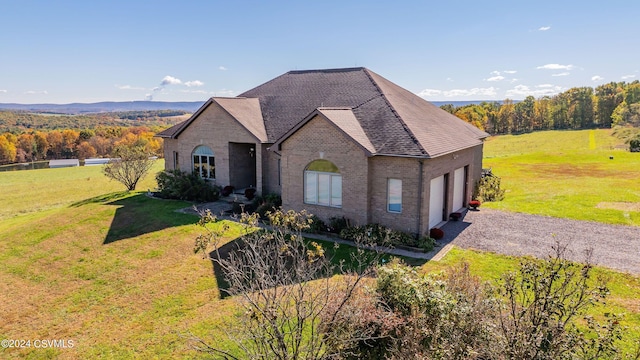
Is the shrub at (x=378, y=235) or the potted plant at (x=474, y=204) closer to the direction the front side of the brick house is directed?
the shrub

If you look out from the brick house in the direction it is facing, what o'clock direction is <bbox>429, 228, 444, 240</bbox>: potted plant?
The potted plant is roughly at 9 o'clock from the brick house.

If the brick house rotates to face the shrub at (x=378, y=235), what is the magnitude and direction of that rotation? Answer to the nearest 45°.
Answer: approximately 45° to its left

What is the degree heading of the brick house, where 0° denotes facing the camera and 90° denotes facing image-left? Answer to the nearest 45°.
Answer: approximately 45°

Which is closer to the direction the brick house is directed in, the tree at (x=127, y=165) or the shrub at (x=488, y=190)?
the tree

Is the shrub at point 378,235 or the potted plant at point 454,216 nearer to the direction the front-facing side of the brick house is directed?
the shrub

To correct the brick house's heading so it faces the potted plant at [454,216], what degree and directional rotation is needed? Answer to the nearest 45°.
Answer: approximately 135° to its left

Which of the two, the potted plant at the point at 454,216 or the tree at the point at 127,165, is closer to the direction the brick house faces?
the tree

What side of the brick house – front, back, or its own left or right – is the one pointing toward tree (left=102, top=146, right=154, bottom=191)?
right
